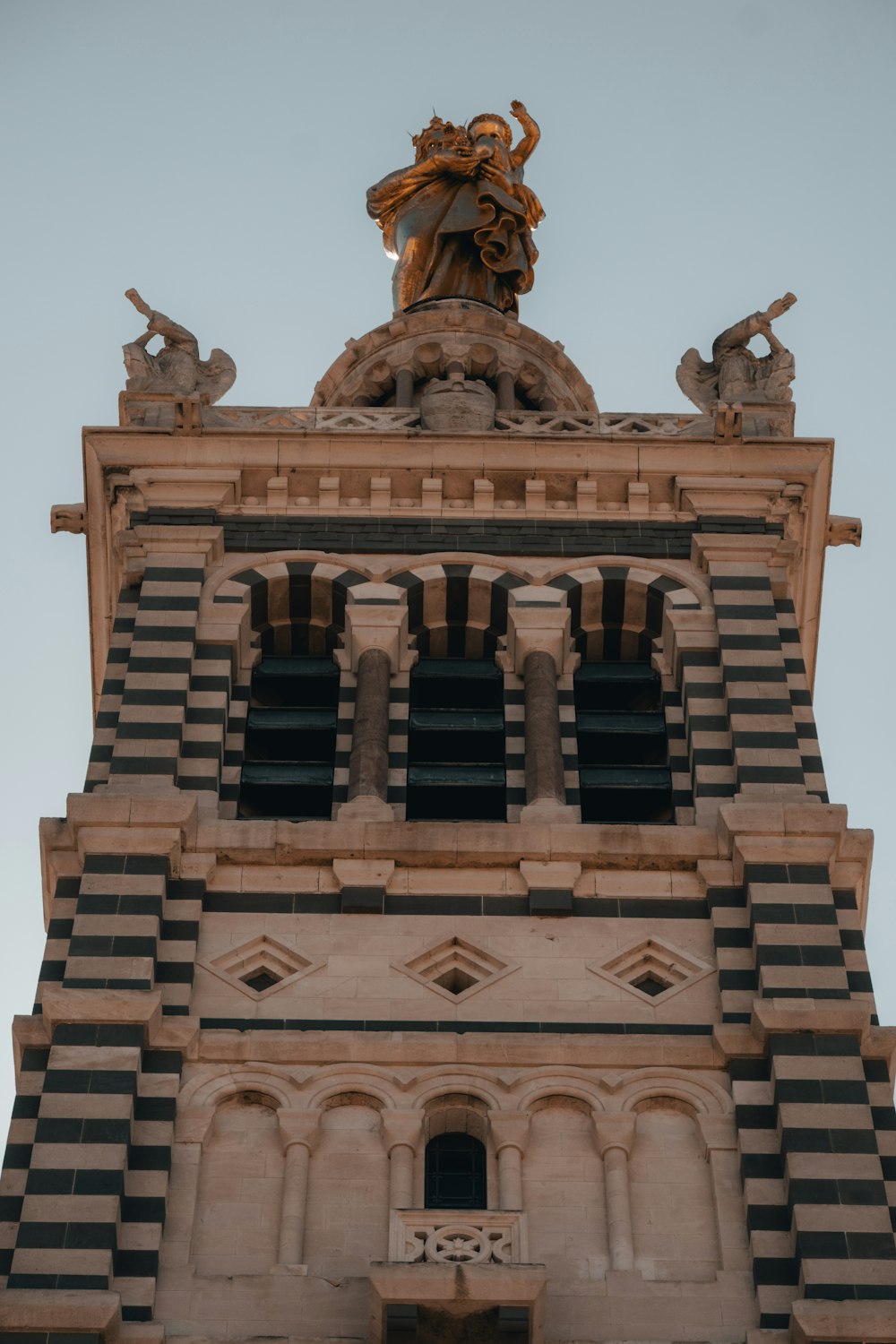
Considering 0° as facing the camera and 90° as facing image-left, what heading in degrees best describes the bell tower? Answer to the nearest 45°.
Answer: approximately 0°

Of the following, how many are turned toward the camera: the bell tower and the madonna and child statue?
2
